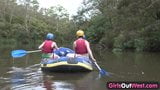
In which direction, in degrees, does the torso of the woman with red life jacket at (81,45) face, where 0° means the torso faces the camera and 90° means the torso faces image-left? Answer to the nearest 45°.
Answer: approximately 180°

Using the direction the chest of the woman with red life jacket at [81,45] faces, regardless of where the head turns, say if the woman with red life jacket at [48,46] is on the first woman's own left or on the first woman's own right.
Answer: on the first woman's own left
